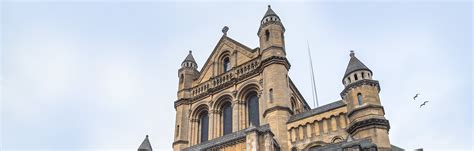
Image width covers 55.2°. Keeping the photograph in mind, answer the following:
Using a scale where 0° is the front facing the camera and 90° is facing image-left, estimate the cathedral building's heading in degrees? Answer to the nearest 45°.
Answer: approximately 45°
